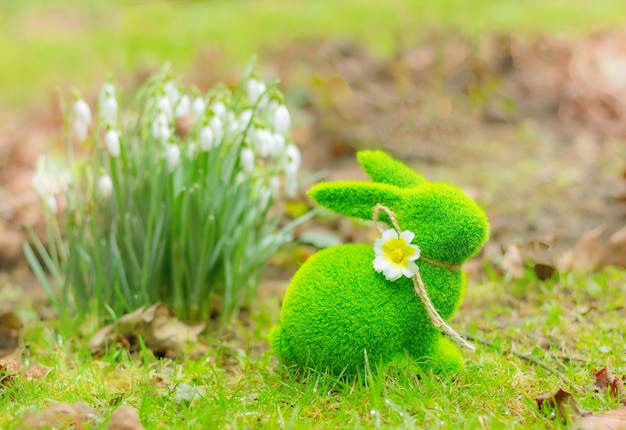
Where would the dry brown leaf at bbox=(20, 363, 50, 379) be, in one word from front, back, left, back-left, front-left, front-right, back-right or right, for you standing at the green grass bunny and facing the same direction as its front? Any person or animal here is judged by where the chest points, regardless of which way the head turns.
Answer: back

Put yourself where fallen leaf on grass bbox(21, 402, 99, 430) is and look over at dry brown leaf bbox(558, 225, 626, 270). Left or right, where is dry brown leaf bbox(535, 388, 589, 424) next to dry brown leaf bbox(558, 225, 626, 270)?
right

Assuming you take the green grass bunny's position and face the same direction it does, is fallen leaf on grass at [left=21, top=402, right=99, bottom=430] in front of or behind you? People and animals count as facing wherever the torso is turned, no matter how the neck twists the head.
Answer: behind

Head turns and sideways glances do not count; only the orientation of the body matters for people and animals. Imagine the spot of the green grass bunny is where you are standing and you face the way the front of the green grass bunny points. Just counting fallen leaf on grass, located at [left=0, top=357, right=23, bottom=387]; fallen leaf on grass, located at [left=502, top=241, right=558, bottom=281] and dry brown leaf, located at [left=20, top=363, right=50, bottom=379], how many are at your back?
2

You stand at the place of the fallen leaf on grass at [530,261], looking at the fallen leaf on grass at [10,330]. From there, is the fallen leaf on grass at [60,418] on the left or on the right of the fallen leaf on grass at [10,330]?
left

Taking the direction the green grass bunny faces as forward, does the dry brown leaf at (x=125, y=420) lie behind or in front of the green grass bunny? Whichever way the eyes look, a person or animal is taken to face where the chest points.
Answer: behind

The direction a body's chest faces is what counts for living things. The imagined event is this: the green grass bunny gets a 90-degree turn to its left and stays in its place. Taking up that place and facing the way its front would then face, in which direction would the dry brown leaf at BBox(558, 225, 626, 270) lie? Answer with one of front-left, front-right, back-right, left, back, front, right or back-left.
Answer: front-right

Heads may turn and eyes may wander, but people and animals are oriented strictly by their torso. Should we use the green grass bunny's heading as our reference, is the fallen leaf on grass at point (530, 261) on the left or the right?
on its left

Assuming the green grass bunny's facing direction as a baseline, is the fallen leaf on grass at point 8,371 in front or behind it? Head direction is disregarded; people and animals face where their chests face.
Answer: behind

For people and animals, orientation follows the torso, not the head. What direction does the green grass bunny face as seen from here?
to the viewer's right
